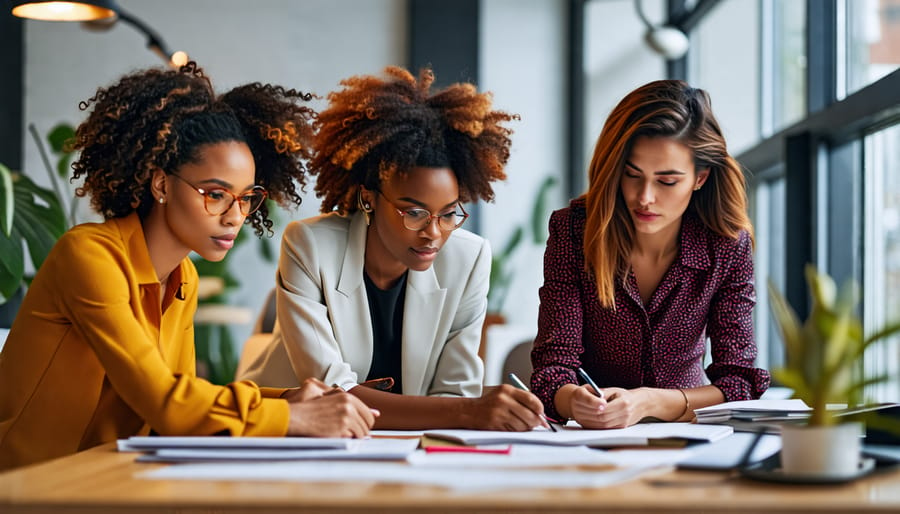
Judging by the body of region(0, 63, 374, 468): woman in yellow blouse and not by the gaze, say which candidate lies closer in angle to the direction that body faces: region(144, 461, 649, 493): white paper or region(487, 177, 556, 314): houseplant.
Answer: the white paper

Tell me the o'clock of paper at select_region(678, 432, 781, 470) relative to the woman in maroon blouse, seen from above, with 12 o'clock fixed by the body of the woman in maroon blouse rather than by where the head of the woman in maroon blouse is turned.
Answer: The paper is roughly at 12 o'clock from the woman in maroon blouse.

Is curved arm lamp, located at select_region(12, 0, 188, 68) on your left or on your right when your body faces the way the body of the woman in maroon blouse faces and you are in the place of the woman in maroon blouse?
on your right

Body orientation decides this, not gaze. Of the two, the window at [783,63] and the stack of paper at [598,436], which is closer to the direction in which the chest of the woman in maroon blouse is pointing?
the stack of paper

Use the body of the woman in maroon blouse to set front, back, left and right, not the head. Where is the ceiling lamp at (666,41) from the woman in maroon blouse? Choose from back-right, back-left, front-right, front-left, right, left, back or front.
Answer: back

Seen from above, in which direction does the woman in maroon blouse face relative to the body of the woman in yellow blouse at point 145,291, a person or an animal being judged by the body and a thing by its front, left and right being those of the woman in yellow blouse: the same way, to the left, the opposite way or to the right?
to the right

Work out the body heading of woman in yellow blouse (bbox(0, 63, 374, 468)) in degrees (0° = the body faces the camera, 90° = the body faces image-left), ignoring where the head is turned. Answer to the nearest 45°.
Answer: approximately 315°

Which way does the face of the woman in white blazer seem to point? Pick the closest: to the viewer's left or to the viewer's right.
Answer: to the viewer's right

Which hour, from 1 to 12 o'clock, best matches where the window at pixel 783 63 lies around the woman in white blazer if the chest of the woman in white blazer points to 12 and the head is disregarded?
The window is roughly at 9 o'clock from the woman in white blazer.

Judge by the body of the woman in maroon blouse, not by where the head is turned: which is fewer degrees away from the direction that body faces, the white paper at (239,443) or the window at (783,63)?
the white paper

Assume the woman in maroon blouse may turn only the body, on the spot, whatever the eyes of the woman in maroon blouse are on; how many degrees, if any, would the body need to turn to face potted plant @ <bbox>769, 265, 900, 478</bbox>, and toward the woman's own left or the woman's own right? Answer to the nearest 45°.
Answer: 0° — they already face it
